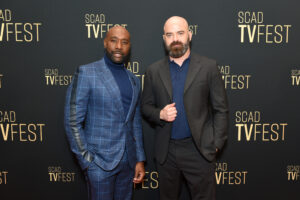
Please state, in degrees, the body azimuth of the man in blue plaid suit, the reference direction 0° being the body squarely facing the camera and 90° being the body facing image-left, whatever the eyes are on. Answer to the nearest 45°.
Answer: approximately 315°
